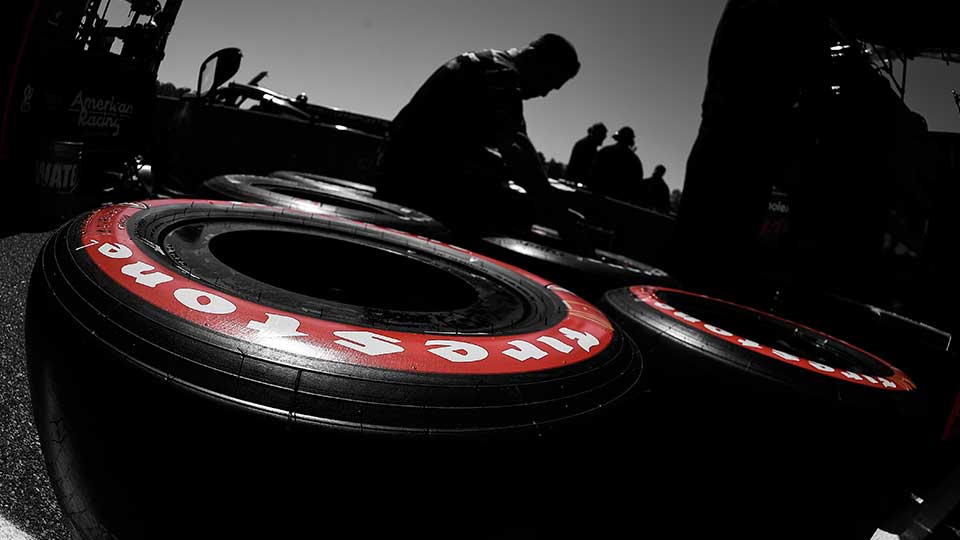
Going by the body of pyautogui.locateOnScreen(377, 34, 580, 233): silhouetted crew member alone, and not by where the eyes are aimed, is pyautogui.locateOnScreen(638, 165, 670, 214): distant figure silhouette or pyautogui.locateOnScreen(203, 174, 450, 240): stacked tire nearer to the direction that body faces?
the distant figure silhouette

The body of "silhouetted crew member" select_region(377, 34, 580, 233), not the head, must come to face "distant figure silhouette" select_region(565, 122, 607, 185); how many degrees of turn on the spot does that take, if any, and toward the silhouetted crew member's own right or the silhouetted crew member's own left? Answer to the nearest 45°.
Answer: approximately 90° to the silhouetted crew member's own left

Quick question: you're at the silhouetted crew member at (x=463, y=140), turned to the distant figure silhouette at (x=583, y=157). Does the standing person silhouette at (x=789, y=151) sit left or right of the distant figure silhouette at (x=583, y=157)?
right

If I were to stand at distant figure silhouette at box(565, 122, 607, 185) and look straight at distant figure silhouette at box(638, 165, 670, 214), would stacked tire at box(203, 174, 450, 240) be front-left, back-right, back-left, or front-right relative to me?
back-right

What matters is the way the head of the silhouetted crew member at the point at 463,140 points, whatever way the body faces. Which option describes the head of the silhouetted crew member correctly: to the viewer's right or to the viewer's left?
to the viewer's right

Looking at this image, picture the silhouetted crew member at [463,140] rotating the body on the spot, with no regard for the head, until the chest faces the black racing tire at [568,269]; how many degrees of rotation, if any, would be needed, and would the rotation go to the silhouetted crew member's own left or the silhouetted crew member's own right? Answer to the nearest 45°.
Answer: approximately 45° to the silhouetted crew member's own right

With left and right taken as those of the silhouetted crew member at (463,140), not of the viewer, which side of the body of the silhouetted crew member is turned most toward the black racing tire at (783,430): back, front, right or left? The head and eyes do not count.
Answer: right

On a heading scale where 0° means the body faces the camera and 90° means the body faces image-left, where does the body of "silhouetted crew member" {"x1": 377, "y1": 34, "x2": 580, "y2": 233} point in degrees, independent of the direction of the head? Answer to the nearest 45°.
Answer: approximately 270°

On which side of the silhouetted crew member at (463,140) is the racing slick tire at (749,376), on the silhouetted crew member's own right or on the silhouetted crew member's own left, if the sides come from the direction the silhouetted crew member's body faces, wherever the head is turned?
on the silhouetted crew member's own right
